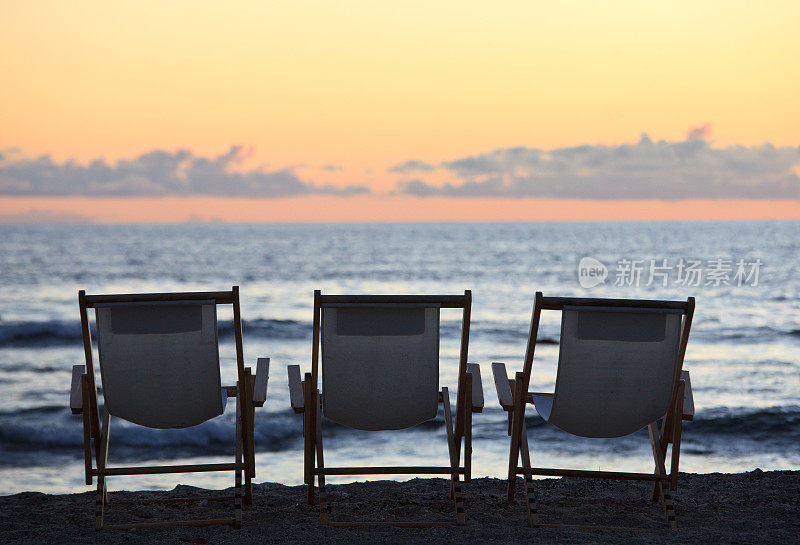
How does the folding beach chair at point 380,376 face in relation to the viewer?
away from the camera

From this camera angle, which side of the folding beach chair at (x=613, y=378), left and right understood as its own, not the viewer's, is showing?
back

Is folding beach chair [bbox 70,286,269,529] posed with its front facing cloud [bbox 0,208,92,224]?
yes

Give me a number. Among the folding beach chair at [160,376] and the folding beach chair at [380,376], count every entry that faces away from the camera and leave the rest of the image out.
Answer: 2

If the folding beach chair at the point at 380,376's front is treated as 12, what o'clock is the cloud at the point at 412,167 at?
The cloud is roughly at 12 o'clock from the folding beach chair.

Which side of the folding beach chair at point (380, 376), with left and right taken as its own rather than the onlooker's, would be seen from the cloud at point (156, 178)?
front

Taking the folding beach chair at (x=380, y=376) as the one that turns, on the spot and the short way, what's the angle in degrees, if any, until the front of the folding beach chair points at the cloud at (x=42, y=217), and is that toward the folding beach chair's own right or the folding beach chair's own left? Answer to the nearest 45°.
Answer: approximately 45° to the folding beach chair's own left

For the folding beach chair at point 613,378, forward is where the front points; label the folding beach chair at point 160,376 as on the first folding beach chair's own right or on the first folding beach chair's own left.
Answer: on the first folding beach chair's own left

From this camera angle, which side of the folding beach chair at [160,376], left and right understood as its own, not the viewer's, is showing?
back

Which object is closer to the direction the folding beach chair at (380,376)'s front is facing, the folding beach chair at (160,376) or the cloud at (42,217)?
the cloud
